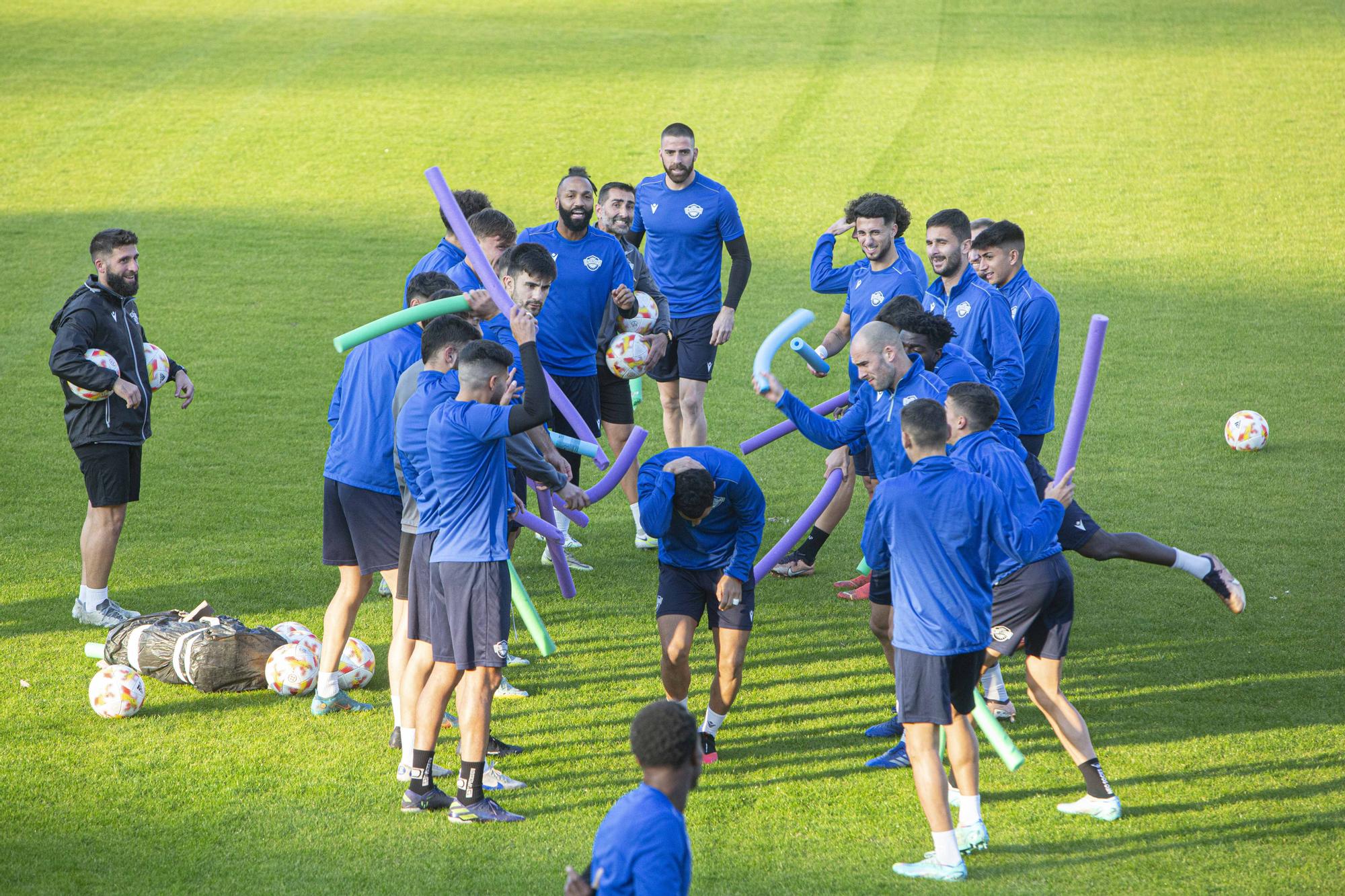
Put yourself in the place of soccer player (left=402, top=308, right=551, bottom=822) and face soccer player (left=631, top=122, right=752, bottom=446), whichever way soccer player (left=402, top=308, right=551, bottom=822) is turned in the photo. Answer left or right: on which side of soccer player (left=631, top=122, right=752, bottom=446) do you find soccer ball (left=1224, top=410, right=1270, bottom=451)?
right

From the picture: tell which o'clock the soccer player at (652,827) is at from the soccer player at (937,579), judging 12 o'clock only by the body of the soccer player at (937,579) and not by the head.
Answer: the soccer player at (652,827) is roughly at 8 o'clock from the soccer player at (937,579).

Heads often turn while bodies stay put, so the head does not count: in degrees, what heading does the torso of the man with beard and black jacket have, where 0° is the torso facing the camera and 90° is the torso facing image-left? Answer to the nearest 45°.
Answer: approximately 315°

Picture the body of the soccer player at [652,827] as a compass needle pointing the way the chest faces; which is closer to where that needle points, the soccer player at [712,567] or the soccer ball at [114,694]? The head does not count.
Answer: the soccer player

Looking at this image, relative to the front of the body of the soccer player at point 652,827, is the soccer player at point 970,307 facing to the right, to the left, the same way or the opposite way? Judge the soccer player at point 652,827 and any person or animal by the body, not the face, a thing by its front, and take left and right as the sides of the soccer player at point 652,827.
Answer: the opposite way
